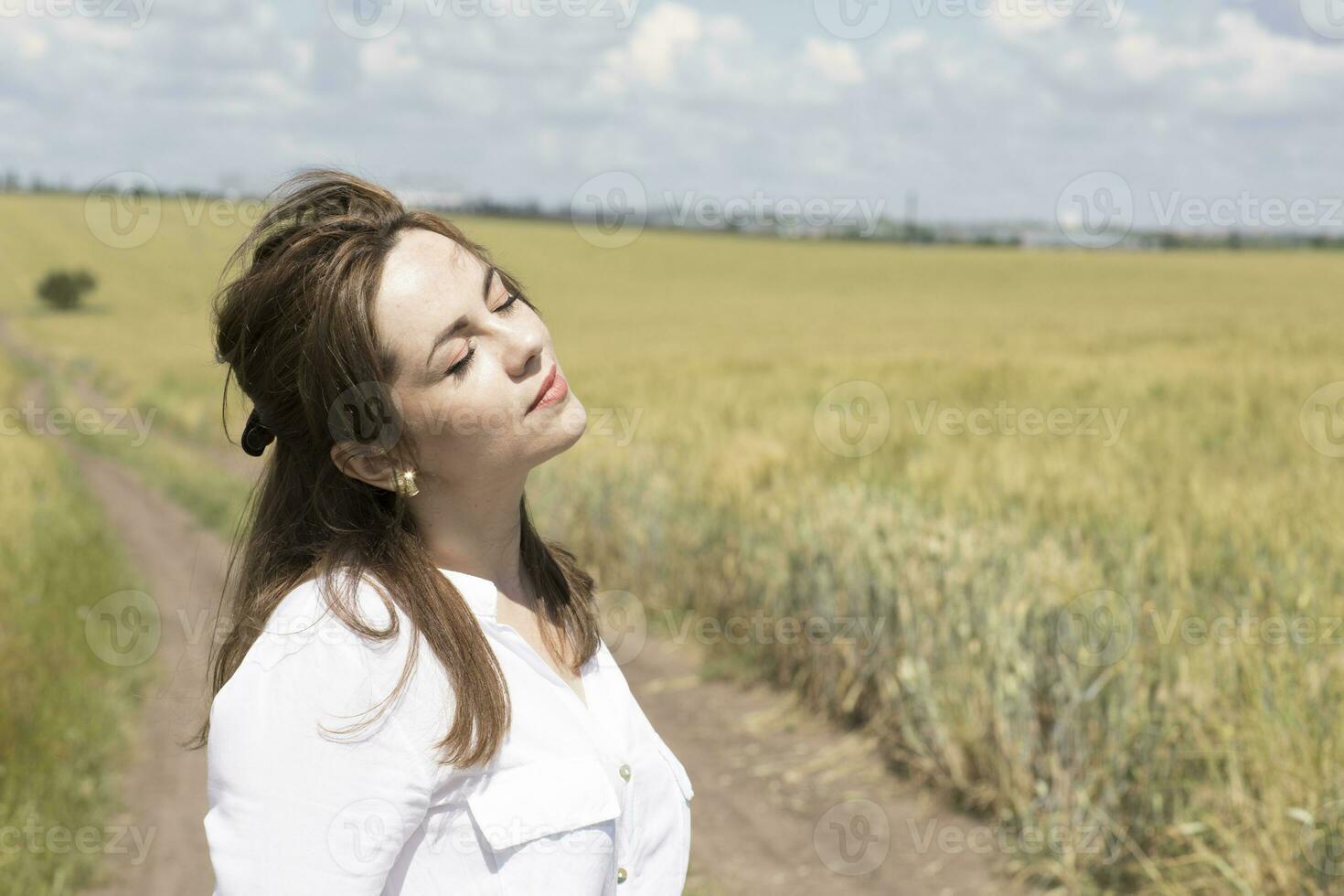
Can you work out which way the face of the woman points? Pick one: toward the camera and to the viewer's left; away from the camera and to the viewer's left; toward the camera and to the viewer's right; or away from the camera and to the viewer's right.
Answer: toward the camera and to the viewer's right

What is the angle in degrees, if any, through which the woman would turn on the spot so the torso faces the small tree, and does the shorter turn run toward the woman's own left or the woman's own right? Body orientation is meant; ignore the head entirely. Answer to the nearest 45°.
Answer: approximately 135° to the woman's own left

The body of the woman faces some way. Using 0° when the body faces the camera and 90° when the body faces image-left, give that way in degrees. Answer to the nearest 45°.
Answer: approximately 315°
